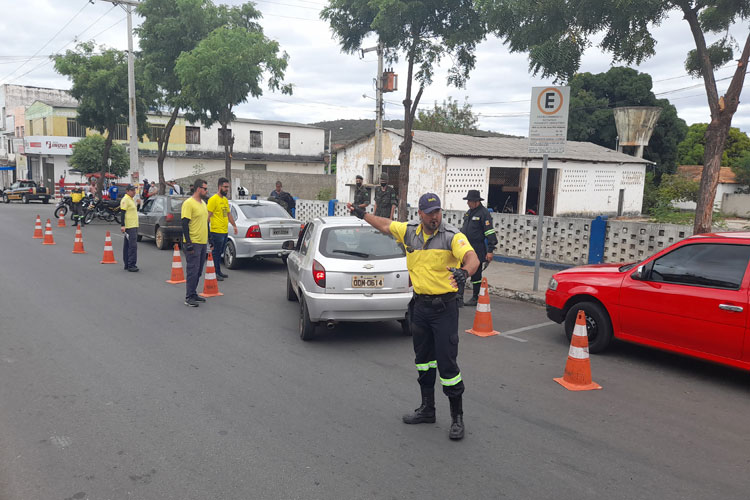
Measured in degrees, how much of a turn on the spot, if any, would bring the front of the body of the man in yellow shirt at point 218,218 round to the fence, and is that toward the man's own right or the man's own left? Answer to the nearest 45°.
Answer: approximately 45° to the man's own left

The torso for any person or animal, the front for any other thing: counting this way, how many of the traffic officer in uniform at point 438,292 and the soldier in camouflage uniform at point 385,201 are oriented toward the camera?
2

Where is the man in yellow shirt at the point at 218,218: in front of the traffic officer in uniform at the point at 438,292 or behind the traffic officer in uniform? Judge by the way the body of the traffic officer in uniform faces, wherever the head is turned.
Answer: behind

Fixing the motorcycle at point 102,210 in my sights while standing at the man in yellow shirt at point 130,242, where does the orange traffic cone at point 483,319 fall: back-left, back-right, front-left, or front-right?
back-right

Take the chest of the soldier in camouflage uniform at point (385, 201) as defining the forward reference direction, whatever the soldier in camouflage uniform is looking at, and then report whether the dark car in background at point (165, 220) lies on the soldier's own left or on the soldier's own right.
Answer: on the soldier's own right

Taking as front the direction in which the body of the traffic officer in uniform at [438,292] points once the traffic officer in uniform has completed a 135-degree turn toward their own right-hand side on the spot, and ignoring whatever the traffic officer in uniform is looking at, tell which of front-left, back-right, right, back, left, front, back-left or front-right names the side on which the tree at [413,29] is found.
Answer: front-right

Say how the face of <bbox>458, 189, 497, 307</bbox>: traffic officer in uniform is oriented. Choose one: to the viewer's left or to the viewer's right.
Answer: to the viewer's left

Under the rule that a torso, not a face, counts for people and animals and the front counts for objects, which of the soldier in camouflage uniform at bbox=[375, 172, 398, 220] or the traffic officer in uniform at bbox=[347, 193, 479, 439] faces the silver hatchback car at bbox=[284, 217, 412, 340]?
the soldier in camouflage uniform at bbox=[375, 172, 398, 220]

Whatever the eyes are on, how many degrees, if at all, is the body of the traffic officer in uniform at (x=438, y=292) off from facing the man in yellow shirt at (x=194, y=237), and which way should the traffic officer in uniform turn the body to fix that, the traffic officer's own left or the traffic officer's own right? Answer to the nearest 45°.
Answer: approximately 135° to the traffic officer's own right

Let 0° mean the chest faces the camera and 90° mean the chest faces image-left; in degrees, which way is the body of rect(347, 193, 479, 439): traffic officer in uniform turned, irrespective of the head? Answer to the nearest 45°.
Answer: approximately 0°

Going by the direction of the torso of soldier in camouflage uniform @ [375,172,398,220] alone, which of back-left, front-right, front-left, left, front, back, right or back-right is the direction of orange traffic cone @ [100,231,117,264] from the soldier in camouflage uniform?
right

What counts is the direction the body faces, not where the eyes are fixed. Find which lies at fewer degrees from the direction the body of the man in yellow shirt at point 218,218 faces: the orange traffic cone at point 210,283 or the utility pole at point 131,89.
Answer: the orange traffic cone

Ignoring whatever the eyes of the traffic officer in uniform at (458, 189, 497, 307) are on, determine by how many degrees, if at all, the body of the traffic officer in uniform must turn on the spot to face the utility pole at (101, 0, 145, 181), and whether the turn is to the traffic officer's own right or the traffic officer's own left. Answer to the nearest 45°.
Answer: approximately 90° to the traffic officer's own right
